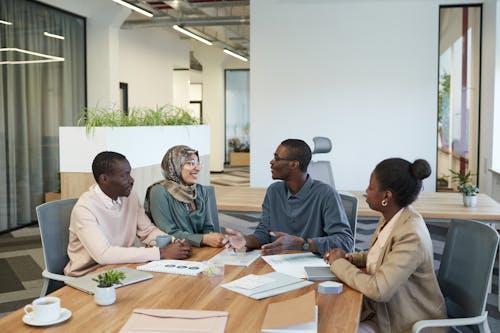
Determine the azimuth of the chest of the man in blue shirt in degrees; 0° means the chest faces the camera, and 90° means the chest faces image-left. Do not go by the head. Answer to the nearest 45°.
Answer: approximately 45°

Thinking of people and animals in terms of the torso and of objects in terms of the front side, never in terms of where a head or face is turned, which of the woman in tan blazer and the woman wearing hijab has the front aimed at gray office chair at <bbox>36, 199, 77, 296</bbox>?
the woman in tan blazer

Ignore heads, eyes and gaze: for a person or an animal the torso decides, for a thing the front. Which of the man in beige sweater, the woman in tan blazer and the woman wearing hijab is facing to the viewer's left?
the woman in tan blazer

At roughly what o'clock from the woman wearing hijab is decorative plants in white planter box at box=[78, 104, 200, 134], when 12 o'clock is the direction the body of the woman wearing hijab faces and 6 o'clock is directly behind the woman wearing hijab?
The decorative plants in white planter box is roughly at 7 o'clock from the woman wearing hijab.

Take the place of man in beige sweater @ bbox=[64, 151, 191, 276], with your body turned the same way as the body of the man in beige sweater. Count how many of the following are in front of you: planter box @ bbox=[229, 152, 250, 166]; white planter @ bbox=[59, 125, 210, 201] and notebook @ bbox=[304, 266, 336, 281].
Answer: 1

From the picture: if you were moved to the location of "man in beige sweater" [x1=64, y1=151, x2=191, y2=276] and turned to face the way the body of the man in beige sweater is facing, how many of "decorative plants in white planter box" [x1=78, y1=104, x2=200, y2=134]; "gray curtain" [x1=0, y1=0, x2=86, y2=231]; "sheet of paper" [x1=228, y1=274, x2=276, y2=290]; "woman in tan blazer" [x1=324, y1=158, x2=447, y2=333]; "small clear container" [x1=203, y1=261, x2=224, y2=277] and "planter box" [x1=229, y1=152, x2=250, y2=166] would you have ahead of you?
3

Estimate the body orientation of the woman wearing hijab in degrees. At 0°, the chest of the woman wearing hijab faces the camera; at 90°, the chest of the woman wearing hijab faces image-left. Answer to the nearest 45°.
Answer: approximately 315°

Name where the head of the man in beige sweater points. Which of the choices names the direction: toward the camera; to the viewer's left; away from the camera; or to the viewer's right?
to the viewer's right

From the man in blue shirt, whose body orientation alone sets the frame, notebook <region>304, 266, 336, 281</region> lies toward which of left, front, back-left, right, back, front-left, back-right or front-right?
front-left

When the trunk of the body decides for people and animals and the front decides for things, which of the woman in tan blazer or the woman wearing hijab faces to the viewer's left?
the woman in tan blazer

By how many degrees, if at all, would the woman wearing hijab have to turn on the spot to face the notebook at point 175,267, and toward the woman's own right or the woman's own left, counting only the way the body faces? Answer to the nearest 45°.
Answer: approximately 45° to the woman's own right

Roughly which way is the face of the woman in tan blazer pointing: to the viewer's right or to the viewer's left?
to the viewer's left

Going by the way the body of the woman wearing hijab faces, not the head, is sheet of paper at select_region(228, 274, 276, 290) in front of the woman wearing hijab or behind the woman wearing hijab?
in front

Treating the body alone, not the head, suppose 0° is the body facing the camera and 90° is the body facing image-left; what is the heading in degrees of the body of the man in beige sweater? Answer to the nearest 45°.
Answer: approximately 315°

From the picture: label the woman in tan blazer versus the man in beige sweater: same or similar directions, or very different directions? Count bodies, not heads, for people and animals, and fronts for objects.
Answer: very different directions

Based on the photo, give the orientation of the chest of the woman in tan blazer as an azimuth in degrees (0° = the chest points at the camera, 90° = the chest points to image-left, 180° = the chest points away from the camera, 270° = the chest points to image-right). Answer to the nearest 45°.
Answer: approximately 90°

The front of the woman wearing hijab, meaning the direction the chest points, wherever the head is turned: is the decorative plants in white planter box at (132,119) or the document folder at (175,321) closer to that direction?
the document folder

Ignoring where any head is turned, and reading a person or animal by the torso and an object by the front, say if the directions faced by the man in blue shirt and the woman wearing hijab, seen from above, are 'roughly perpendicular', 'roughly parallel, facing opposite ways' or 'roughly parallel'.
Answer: roughly perpendicular

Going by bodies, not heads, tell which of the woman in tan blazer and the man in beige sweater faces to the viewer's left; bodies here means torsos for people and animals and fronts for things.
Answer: the woman in tan blazer

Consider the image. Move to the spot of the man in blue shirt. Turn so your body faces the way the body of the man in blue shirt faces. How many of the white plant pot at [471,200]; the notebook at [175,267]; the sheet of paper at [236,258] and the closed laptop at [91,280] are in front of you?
3
